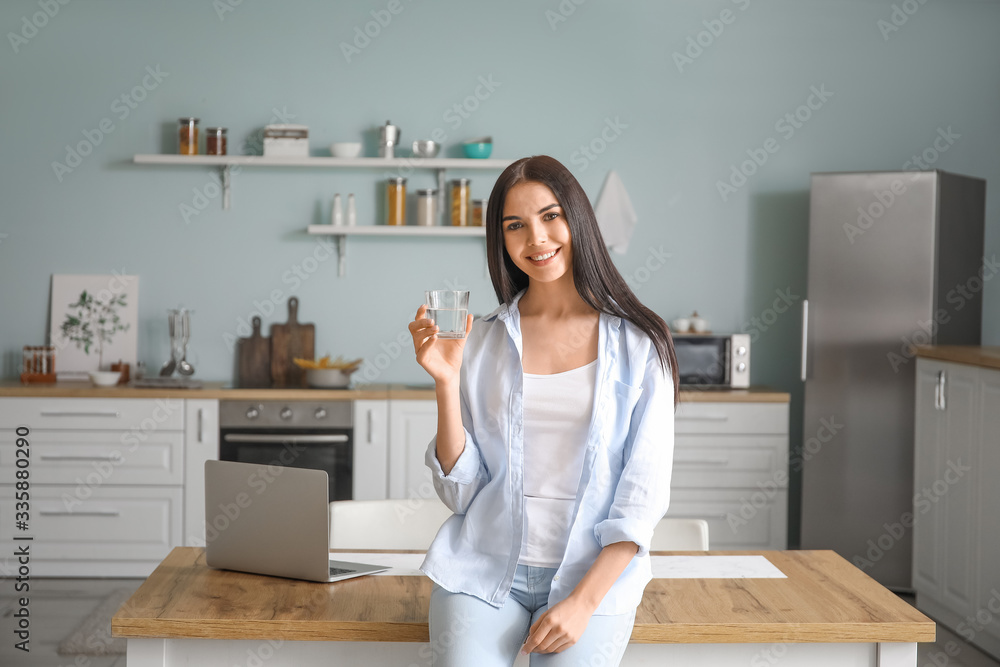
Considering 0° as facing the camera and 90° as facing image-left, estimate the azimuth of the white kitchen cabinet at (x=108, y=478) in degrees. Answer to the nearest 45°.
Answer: approximately 0°

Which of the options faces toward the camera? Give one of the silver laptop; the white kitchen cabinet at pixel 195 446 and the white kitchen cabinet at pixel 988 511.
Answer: the white kitchen cabinet at pixel 195 446

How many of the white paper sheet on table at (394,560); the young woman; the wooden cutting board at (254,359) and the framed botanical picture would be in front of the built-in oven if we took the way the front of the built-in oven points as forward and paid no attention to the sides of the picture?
2

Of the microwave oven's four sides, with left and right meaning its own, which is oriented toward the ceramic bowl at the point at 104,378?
right

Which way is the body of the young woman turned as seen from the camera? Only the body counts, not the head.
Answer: toward the camera

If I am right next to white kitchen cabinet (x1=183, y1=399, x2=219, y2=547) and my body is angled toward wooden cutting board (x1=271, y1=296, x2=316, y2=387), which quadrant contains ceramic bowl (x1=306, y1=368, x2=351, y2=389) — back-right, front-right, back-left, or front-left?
front-right

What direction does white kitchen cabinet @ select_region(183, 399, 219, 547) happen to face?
toward the camera

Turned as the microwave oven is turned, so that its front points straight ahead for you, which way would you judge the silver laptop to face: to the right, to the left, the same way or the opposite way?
the opposite way

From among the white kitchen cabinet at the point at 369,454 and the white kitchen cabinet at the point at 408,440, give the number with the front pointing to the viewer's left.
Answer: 0

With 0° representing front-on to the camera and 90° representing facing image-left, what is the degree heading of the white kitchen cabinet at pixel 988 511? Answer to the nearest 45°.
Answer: approximately 90°
